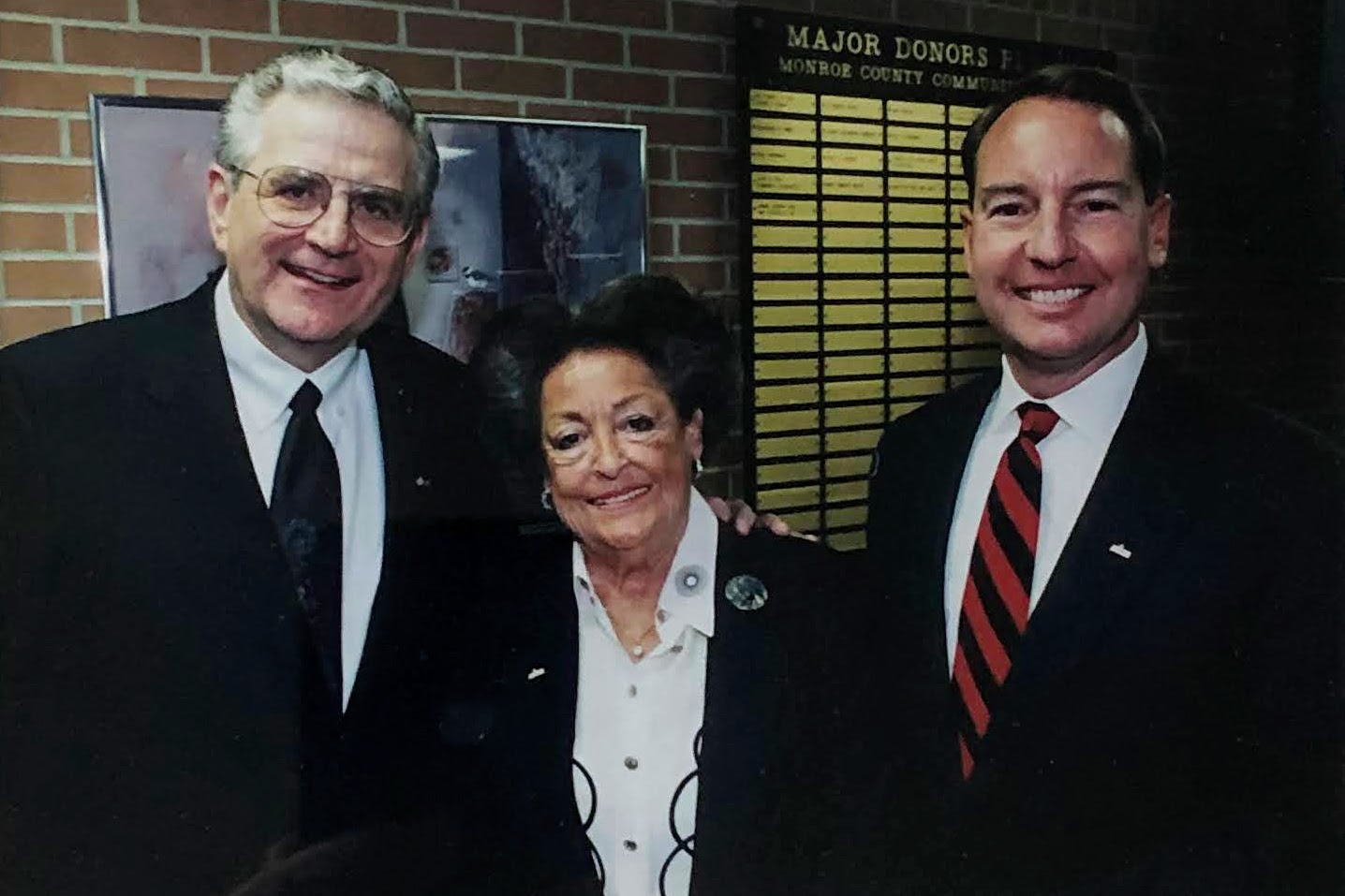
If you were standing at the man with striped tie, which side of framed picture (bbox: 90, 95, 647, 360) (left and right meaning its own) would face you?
left

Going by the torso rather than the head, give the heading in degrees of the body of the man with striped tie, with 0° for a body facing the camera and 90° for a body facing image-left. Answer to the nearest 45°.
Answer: approximately 45°

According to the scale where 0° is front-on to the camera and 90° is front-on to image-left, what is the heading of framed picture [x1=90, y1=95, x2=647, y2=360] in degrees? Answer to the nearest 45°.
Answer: approximately 0°
